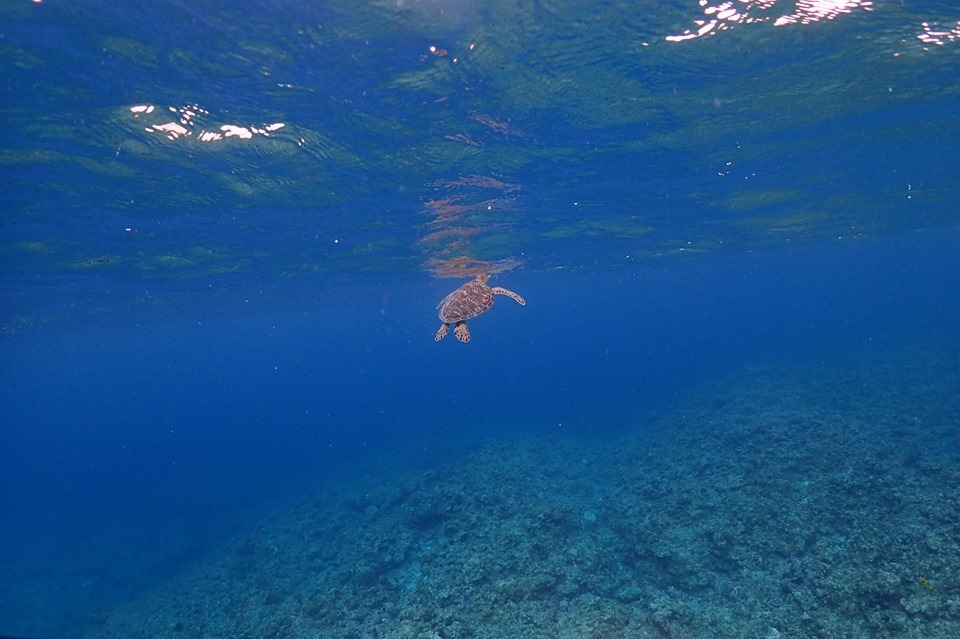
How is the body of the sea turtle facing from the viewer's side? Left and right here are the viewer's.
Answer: facing away from the viewer and to the right of the viewer
